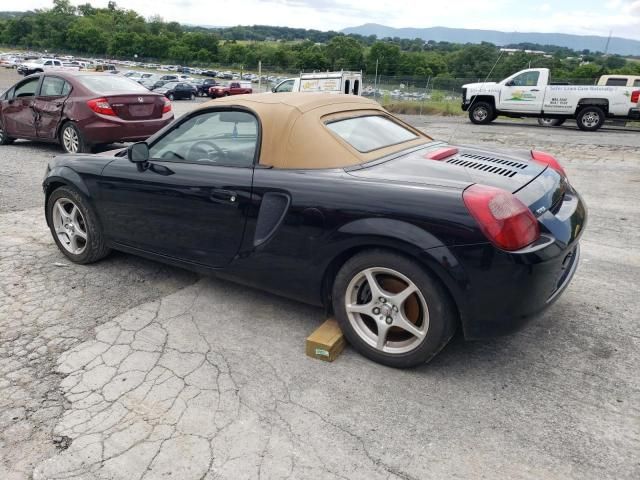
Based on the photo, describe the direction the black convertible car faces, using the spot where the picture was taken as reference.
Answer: facing away from the viewer and to the left of the viewer

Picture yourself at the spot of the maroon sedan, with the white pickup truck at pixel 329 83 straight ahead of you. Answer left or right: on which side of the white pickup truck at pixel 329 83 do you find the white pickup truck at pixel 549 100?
right

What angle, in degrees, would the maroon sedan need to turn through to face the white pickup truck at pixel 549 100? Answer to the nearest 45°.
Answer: approximately 135° to its right

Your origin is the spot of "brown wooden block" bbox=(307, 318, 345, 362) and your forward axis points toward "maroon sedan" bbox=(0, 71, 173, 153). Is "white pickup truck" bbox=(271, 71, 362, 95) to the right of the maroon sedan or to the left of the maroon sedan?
right

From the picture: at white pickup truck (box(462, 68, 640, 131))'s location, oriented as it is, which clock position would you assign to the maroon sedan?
The maroon sedan is roughly at 10 o'clock from the white pickup truck.

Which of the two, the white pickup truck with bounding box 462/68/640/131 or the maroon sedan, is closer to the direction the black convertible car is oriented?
the maroon sedan

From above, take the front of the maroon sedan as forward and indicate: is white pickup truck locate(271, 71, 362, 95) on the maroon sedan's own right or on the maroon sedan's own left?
on the maroon sedan's own right

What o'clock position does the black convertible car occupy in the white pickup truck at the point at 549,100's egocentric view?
The black convertible car is roughly at 9 o'clock from the white pickup truck.

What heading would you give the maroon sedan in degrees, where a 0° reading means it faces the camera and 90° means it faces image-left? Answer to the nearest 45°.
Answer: approximately 135°

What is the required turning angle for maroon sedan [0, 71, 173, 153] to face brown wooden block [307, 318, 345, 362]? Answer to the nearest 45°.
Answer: approximately 135° to its left

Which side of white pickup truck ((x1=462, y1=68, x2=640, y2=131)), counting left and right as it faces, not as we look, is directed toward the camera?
left

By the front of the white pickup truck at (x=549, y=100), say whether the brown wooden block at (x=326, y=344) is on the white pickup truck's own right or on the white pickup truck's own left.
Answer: on the white pickup truck's own left
